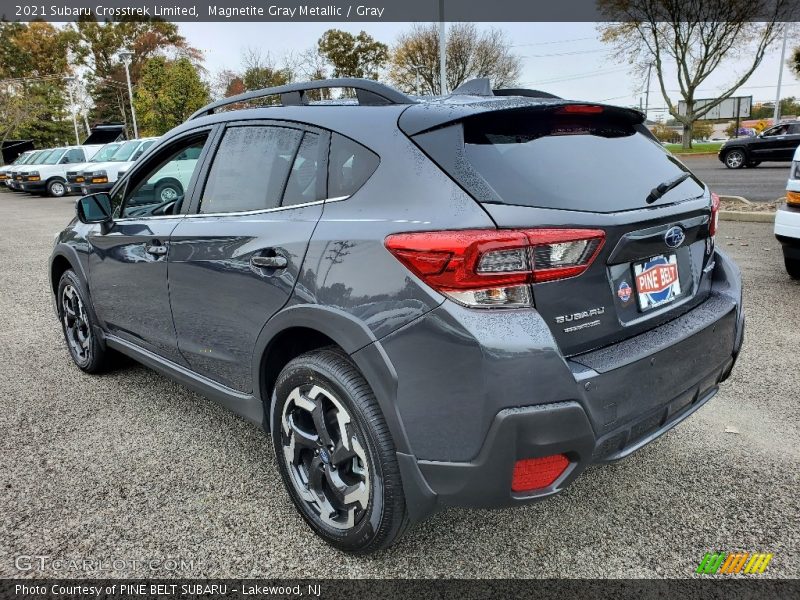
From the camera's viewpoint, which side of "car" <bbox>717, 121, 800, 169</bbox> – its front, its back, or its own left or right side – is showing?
left

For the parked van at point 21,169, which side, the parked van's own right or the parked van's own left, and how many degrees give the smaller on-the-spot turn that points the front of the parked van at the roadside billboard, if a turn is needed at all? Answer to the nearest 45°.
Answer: approximately 135° to the parked van's own left

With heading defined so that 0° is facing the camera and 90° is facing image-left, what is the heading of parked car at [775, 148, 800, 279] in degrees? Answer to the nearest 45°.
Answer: approximately 45°

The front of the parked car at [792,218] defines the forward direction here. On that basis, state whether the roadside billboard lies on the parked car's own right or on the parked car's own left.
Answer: on the parked car's own right

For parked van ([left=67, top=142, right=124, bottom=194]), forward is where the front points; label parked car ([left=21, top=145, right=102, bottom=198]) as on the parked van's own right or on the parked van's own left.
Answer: on the parked van's own right

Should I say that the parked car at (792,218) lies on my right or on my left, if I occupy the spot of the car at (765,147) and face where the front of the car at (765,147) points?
on my left

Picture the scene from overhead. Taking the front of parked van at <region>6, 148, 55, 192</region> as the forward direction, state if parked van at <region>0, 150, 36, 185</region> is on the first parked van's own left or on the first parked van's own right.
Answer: on the first parked van's own right

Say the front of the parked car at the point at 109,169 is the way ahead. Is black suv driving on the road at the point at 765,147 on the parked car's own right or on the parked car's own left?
on the parked car's own left

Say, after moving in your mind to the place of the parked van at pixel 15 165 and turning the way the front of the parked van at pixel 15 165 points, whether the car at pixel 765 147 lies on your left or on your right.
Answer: on your left
